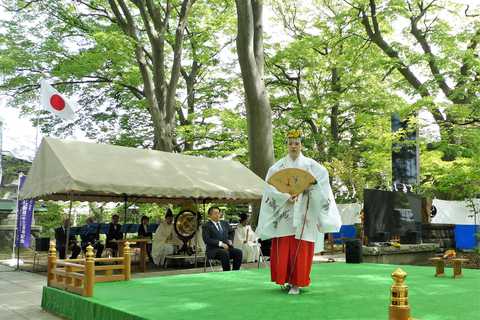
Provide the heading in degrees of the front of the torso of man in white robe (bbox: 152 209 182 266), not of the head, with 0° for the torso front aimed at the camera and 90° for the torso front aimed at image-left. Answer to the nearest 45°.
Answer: approximately 315°

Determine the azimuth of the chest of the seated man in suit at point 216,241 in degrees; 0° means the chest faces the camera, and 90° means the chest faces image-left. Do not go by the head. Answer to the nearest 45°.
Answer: approximately 315°

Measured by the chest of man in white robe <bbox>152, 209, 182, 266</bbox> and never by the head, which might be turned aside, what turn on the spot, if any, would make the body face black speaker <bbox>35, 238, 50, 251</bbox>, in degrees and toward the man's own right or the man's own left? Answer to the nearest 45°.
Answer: approximately 135° to the man's own right

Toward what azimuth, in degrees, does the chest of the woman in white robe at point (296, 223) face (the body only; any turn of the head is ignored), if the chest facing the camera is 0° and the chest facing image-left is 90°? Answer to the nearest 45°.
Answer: approximately 0°

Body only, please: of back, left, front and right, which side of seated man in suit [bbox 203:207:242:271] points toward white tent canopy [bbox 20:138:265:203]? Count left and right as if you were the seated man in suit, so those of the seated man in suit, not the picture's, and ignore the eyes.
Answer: back

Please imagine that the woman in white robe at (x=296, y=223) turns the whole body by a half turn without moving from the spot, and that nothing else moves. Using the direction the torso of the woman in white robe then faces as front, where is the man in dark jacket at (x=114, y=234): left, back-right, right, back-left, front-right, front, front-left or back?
front-left
